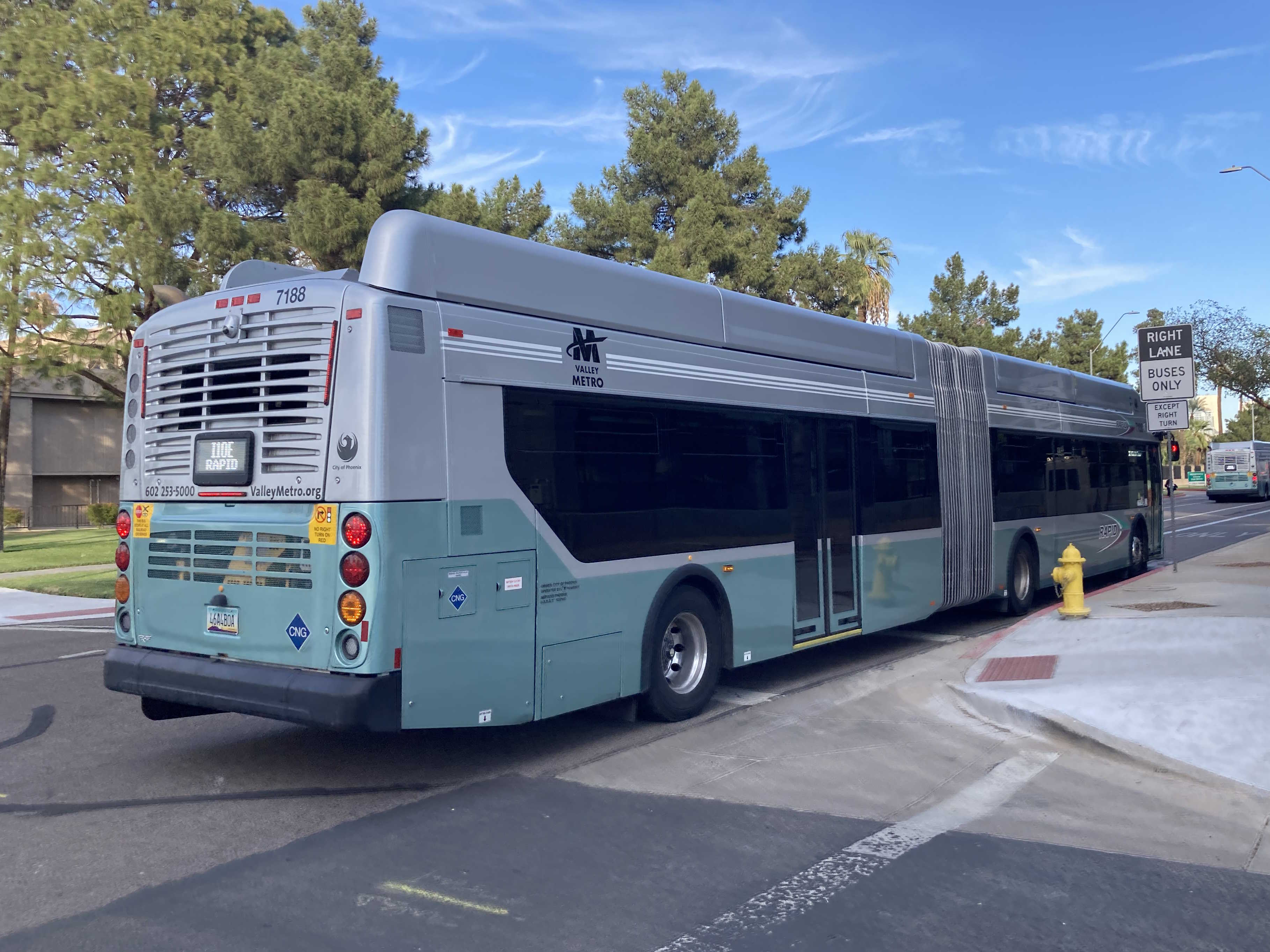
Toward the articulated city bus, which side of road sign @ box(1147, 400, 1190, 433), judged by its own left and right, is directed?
front

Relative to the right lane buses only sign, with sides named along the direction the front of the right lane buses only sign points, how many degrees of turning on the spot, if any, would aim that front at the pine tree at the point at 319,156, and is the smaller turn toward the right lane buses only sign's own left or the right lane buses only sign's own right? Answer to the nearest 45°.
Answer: approximately 90° to the right lane buses only sign's own right

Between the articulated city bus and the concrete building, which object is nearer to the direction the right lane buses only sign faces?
the articulated city bus

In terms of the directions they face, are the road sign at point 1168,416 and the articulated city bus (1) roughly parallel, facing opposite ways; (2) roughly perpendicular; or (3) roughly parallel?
roughly parallel, facing opposite ways

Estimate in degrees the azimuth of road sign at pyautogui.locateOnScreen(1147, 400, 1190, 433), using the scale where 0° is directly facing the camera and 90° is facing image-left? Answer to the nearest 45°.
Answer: approximately 0°

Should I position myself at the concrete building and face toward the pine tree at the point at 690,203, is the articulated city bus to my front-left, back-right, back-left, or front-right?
front-right

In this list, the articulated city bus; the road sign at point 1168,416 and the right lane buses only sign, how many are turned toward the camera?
2

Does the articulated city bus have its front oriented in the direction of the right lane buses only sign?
yes

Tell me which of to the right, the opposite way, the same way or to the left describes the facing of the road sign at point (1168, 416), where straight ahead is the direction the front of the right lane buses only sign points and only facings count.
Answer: the same way

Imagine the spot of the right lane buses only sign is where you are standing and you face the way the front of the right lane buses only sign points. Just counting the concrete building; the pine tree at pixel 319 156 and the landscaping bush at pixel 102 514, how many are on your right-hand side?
3

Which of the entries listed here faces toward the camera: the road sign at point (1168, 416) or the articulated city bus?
the road sign

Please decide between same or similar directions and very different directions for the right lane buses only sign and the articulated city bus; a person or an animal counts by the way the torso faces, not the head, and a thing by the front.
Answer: very different directions

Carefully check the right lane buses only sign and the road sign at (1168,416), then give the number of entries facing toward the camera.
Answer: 2

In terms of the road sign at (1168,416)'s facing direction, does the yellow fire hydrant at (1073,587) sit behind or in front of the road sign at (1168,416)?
in front

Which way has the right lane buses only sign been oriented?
toward the camera

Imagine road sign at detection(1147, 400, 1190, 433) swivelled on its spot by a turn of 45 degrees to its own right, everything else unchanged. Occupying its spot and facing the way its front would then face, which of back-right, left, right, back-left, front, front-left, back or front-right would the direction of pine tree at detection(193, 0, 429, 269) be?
front-right

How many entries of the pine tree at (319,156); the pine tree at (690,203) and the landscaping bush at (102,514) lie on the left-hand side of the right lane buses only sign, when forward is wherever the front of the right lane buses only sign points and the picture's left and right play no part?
0
